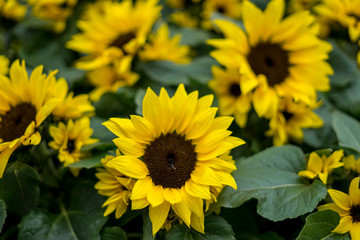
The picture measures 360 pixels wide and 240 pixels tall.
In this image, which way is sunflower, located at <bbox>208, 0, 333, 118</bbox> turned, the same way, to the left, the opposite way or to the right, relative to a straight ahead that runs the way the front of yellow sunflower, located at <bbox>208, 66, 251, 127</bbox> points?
the same way

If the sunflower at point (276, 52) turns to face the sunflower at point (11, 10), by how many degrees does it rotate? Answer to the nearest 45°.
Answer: approximately 90° to its right

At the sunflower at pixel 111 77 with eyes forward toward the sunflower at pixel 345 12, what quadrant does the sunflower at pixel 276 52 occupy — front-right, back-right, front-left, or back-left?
front-right

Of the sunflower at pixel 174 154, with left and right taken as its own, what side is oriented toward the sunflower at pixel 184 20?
back

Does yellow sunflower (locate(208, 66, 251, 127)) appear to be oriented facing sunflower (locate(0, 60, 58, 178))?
no

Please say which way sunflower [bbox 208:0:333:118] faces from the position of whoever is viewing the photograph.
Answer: facing the viewer

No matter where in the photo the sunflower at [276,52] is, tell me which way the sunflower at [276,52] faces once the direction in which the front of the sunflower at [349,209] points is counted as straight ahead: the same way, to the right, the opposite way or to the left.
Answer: the same way

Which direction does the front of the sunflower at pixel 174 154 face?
toward the camera

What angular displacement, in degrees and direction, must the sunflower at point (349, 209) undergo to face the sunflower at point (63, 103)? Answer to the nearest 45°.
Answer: approximately 90° to its right

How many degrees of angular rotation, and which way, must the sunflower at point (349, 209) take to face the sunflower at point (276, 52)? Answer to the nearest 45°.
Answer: approximately 135° to its right

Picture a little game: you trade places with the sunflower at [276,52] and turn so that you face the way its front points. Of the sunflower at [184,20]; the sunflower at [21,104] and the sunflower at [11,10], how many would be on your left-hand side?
0

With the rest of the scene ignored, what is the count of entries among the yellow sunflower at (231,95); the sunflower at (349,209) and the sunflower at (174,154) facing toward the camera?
3

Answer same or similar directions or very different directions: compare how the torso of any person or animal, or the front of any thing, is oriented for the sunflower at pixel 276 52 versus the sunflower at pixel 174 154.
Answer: same or similar directions

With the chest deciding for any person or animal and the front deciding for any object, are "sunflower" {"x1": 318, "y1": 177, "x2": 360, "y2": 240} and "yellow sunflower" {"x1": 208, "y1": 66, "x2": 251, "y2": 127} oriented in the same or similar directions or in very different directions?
same or similar directions
